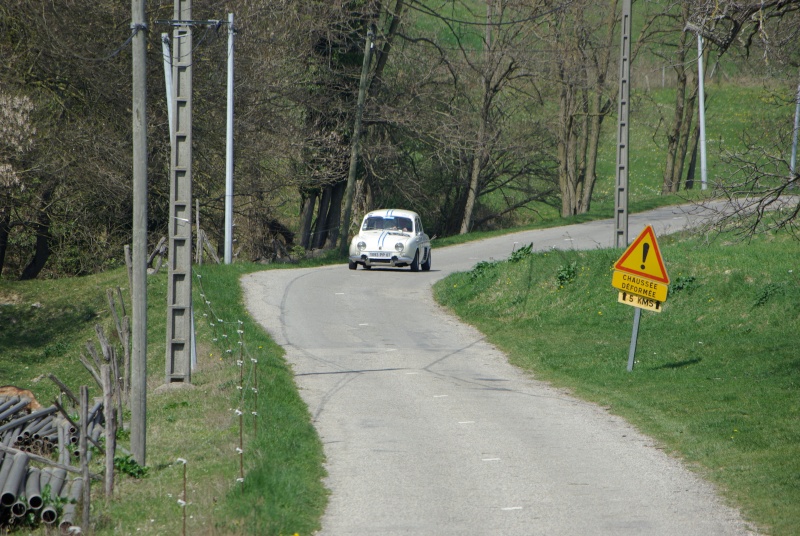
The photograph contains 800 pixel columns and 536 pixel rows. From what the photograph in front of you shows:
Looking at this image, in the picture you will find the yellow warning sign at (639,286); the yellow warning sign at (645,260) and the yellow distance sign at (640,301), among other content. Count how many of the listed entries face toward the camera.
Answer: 3

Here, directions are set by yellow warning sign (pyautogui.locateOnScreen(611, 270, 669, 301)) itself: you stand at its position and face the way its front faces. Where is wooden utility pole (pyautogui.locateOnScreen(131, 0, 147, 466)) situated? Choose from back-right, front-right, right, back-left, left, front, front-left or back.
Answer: front-right

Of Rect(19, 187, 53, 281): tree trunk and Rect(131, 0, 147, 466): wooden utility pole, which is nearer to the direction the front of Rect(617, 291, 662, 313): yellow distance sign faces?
the wooden utility pole

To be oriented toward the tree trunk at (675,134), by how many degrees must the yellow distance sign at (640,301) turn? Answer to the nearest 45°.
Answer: approximately 180°

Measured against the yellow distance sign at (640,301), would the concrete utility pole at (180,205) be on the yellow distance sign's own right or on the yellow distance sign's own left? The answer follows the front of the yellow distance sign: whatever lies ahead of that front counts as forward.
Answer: on the yellow distance sign's own right

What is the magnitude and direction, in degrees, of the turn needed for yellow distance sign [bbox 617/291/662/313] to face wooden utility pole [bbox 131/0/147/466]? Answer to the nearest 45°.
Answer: approximately 45° to its right

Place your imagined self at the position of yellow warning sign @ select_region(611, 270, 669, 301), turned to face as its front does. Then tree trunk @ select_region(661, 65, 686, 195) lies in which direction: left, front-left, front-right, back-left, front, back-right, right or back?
back

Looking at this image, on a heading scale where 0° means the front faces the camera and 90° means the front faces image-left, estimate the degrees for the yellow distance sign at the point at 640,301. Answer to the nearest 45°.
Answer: approximately 0°
